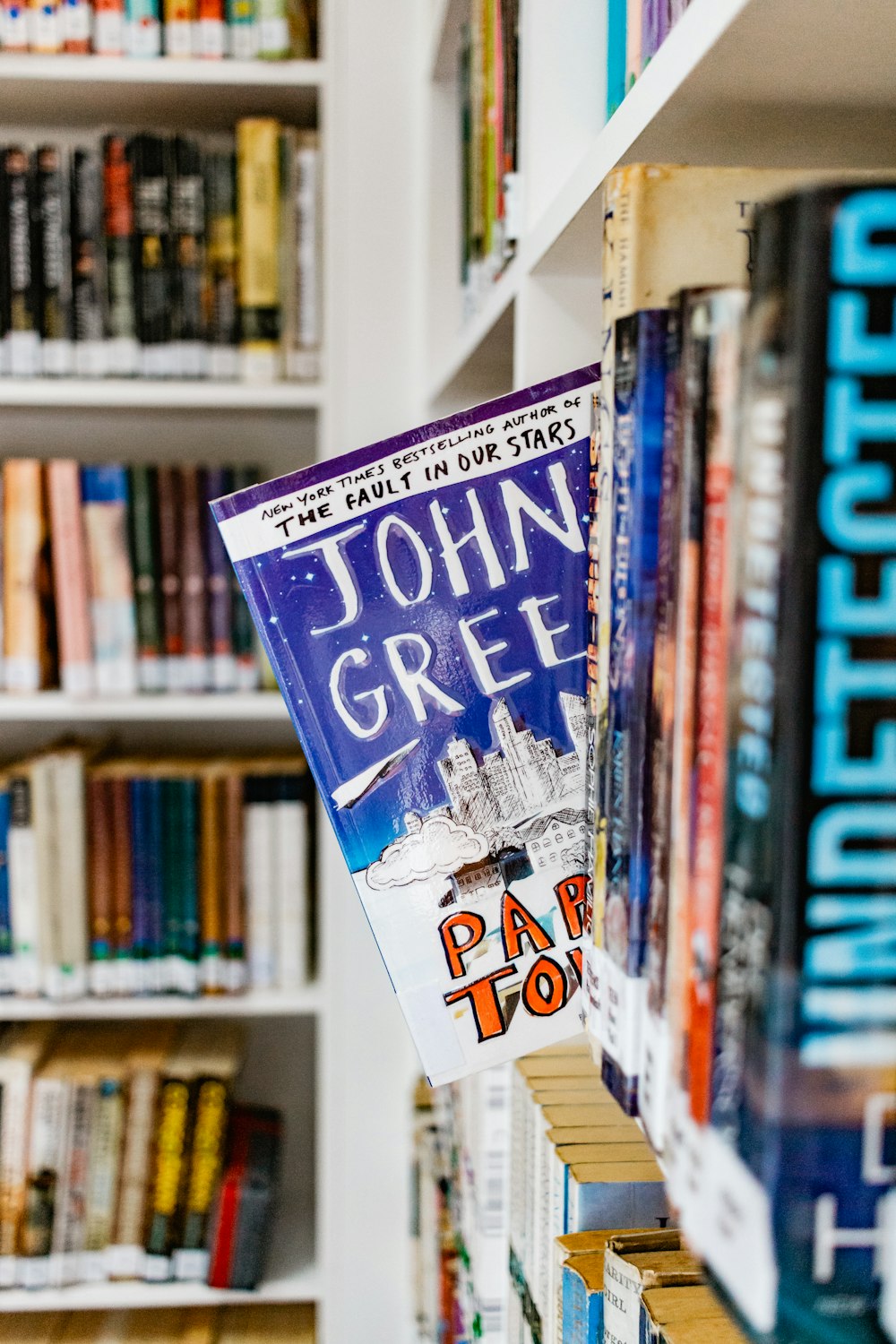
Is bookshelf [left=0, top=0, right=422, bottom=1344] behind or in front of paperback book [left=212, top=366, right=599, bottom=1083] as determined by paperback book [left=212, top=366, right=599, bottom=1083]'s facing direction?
behind

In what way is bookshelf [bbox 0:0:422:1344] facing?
toward the camera

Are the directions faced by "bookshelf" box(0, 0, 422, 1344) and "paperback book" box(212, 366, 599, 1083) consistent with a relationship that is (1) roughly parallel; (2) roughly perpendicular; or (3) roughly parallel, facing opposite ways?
roughly parallel

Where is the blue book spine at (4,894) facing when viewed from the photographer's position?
facing the viewer
